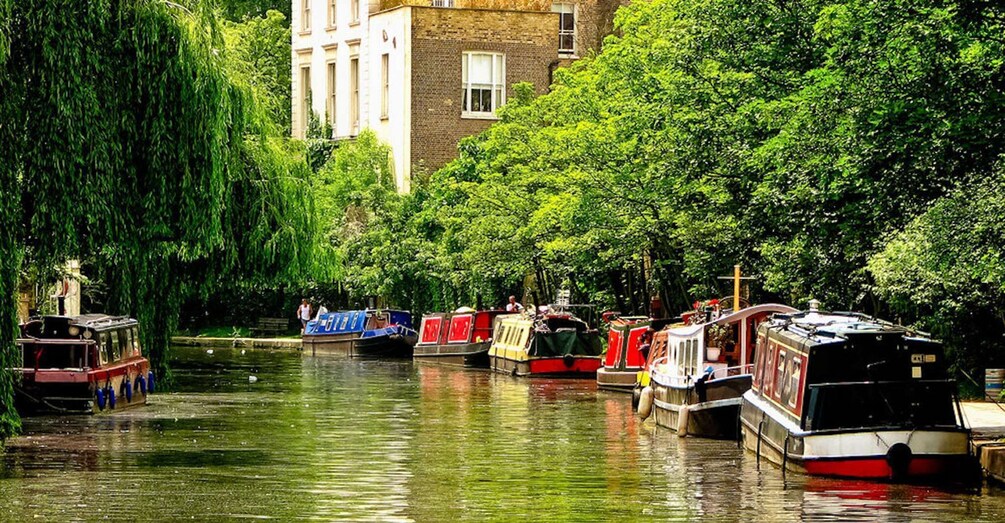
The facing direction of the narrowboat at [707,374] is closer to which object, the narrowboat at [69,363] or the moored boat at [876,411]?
the moored boat

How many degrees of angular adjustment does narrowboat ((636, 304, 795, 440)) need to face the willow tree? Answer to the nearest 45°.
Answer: approximately 90° to its right

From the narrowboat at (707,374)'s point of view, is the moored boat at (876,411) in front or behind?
in front

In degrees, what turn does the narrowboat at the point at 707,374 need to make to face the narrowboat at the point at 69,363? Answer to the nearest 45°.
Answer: approximately 135° to its right

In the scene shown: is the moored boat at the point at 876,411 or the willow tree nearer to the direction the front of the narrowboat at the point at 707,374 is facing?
the moored boat
